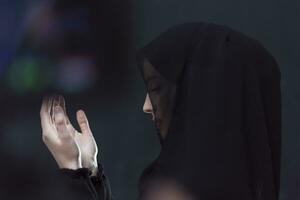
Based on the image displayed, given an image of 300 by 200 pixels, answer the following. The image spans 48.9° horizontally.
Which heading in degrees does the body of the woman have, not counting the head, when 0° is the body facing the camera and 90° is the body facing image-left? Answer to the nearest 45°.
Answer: approximately 90°
